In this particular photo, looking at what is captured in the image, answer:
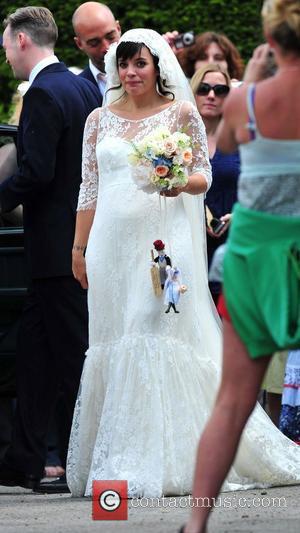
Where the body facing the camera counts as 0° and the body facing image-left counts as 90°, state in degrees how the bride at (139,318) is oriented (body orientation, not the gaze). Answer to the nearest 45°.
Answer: approximately 0°

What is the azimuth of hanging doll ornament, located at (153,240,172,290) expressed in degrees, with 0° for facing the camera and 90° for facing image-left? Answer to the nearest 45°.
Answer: approximately 0°

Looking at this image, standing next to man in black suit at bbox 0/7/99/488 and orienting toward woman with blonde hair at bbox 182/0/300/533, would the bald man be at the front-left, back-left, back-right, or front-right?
back-left
